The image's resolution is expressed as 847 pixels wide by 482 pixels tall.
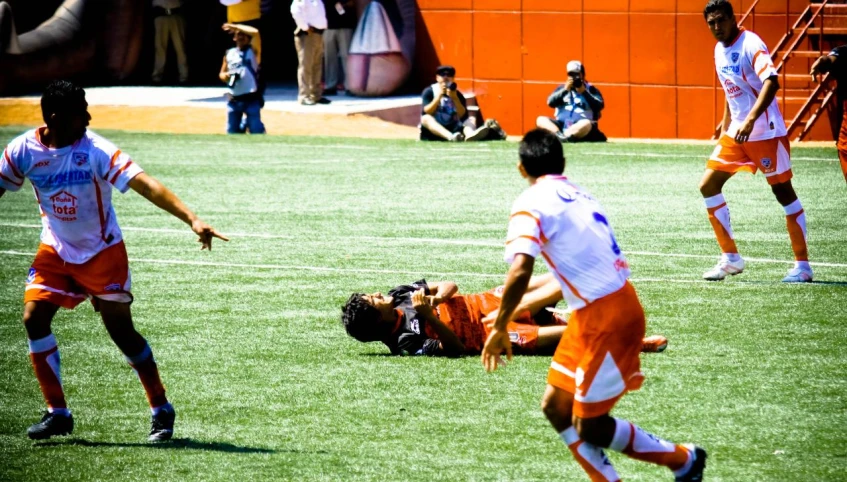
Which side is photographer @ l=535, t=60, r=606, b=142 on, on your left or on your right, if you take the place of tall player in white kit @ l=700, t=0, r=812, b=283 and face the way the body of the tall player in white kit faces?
on your right

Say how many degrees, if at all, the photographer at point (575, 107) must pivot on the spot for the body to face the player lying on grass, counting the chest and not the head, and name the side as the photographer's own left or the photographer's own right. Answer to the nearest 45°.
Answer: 0° — they already face them

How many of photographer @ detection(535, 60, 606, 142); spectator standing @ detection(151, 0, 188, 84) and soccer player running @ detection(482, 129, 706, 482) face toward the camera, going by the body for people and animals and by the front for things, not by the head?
2

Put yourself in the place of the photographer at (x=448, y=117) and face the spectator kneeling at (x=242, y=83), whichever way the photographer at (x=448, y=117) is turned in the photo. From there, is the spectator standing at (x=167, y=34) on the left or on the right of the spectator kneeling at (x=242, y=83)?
right

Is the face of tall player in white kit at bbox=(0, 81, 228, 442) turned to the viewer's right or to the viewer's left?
to the viewer's right

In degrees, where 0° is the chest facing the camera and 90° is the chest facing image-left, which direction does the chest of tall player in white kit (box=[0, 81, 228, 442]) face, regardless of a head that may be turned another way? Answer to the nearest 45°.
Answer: approximately 0°

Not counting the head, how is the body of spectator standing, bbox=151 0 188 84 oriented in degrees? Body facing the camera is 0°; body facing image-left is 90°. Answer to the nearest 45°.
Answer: approximately 0°

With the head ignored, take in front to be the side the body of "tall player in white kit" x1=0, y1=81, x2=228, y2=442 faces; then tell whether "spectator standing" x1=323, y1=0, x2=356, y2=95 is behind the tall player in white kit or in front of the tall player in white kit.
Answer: behind
